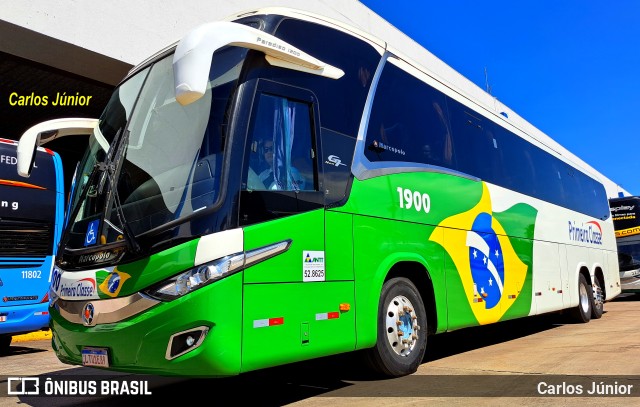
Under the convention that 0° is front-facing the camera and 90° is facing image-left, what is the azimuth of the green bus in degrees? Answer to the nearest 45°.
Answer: approximately 45°
